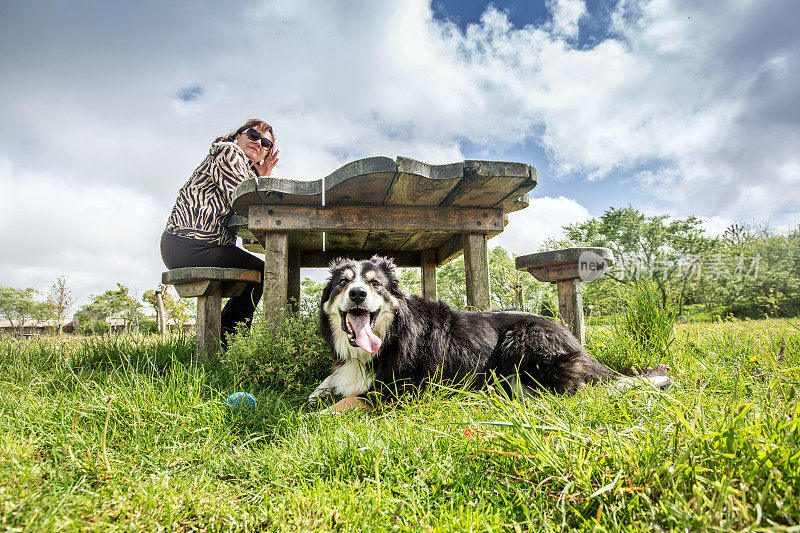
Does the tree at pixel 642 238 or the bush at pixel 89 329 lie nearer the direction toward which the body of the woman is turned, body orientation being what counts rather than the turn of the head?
the tree

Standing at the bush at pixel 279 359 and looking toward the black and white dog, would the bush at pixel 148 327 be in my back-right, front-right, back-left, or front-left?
back-left

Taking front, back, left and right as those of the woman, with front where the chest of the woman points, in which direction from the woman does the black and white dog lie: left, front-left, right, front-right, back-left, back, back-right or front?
front-right

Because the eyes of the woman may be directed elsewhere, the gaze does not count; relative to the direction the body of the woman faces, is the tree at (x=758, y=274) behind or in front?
in front

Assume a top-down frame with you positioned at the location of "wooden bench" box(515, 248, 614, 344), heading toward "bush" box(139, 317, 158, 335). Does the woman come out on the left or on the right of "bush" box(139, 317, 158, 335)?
left

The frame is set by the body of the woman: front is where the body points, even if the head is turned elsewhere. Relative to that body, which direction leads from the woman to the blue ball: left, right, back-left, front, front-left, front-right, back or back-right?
right

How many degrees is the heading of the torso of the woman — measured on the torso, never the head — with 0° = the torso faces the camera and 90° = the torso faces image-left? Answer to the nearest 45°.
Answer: approximately 270°

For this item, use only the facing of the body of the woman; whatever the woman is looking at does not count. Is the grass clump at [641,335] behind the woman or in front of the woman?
in front

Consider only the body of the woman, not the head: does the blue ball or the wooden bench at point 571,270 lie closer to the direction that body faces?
the wooden bench
